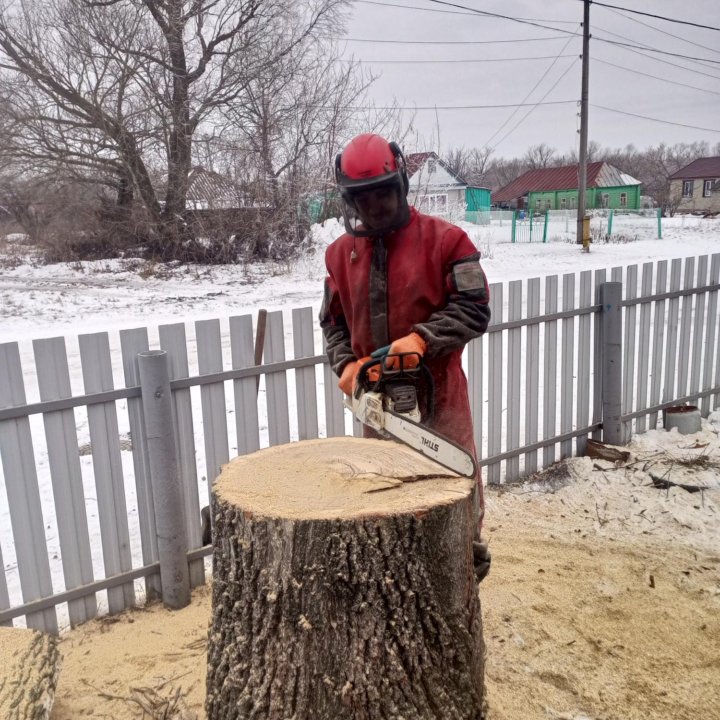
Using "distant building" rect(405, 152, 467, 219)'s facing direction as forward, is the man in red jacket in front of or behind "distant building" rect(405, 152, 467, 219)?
in front

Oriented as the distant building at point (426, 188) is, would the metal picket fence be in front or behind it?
in front

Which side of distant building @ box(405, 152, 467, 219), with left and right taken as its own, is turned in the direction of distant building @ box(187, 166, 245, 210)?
right

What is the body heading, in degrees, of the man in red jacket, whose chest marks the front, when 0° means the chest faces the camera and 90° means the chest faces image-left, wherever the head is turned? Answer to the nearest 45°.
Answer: approximately 45°

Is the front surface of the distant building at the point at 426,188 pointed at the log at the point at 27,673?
yes

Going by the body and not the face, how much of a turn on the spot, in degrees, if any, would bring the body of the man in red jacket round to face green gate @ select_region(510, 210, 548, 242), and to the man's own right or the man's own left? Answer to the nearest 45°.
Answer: approximately 135° to the man's own right

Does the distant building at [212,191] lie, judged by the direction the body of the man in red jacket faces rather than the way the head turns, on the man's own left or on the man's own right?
on the man's own right

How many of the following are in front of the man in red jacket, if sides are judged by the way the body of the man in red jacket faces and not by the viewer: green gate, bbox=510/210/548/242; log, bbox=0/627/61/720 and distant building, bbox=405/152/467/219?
1

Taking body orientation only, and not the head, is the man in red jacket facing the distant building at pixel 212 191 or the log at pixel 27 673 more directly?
the log

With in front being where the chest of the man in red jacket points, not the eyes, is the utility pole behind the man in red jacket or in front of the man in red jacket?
behind

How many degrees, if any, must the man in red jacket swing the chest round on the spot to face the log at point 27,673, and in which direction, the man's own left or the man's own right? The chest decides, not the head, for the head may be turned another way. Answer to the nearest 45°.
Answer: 0° — they already face it
